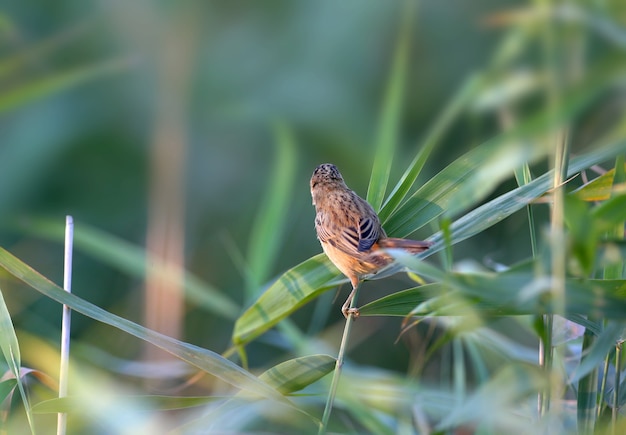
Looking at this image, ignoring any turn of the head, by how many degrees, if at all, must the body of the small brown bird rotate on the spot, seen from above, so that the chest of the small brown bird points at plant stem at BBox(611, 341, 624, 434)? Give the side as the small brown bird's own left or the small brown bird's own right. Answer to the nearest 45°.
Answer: approximately 180°

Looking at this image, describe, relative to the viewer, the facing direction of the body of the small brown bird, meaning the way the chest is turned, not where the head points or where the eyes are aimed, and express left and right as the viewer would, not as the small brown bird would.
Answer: facing away from the viewer and to the left of the viewer

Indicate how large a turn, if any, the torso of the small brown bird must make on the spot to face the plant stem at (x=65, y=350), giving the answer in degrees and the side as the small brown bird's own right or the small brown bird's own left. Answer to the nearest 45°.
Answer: approximately 90° to the small brown bird's own left

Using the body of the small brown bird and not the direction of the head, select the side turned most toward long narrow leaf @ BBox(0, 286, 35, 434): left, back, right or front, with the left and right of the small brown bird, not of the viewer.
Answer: left
